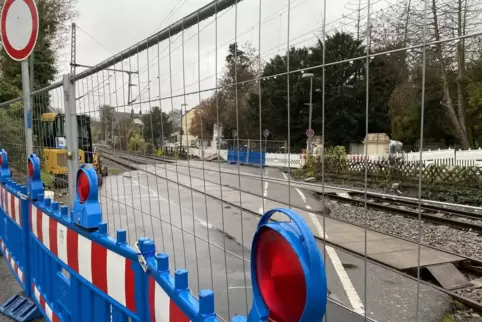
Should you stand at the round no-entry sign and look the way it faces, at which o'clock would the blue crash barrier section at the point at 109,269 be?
The blue crash barrier section is roughly at 10 o'clock from the round no-entry sign.

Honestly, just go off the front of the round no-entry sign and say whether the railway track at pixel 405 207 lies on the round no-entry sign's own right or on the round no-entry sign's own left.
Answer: on the round no-entry sign's own left

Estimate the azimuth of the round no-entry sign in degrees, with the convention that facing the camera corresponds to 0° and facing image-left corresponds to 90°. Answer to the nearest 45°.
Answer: approximately 45°

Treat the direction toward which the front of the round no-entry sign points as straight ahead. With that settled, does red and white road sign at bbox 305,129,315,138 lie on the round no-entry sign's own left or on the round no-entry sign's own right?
on the round no-entry sign's own left

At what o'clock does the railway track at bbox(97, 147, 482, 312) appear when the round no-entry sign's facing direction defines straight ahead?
The railway track is roughly at 7 o'clock from the round no-entry sign.
